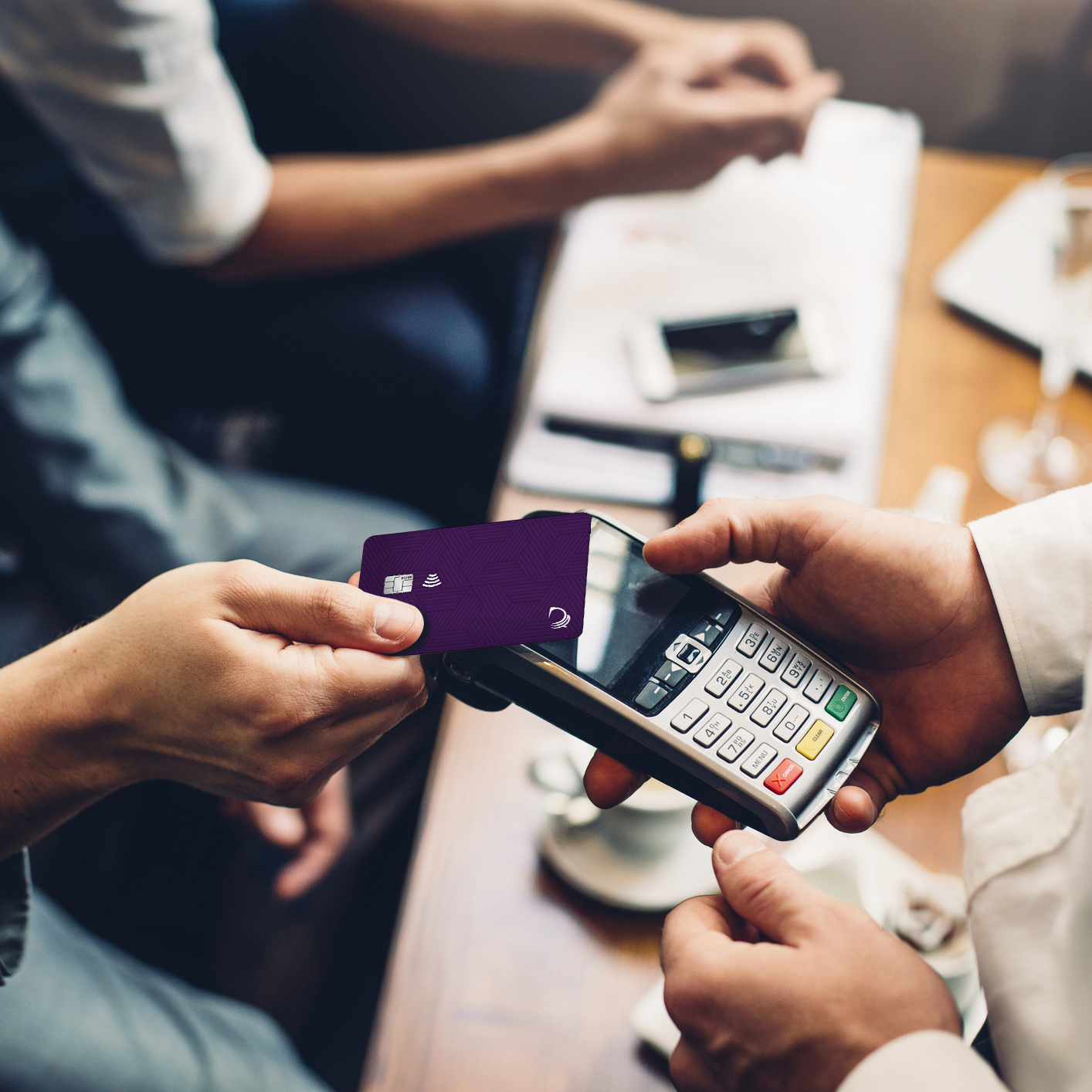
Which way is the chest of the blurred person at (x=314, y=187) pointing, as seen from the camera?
to the viewer's right

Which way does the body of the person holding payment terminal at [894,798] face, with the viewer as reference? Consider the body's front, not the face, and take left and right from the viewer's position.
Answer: facing to the left of the viewer

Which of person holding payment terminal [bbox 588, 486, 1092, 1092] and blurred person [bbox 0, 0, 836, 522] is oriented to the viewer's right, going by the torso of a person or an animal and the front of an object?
blurred person [bbox 0, 0, 836, 522]

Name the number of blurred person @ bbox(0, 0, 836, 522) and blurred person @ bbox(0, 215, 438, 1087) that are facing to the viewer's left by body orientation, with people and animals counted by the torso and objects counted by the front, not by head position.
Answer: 0

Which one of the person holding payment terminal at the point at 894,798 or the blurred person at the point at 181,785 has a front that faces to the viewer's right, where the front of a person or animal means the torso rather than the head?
the blurred person at the point at 181,785

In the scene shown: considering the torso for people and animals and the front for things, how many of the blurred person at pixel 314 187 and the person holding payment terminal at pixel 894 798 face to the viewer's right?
1

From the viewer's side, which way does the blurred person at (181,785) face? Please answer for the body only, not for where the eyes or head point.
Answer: to the viewer's right

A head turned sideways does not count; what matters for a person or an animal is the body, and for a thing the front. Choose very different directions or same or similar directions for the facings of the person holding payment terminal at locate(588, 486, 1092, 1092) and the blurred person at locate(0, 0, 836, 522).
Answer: very different directions
